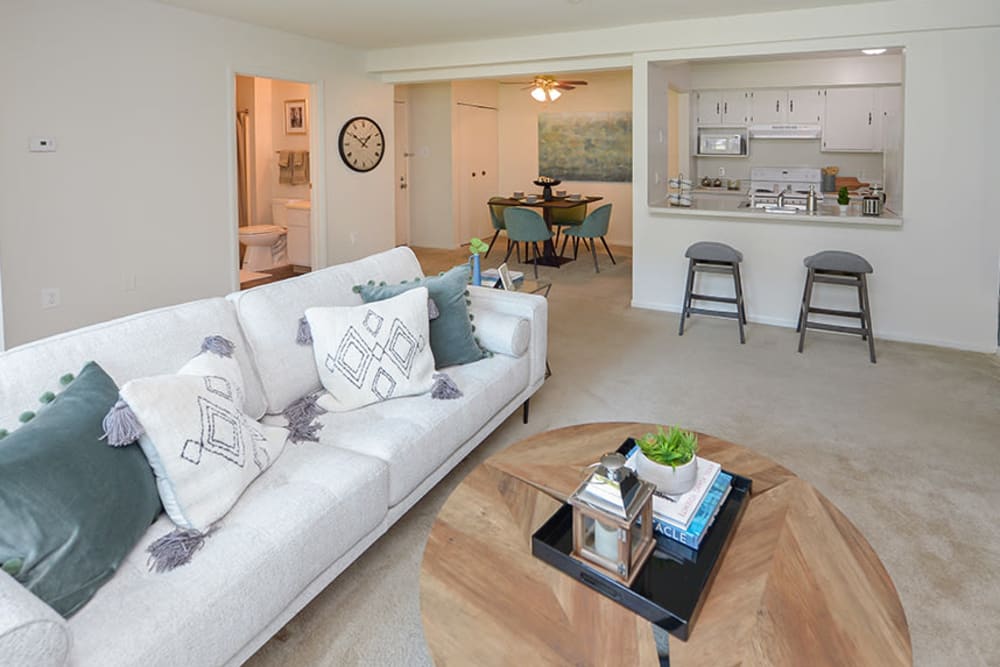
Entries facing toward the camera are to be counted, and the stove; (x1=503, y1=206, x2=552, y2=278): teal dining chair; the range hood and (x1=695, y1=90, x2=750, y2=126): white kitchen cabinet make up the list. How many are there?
3

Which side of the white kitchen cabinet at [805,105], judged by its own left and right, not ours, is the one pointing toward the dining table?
right

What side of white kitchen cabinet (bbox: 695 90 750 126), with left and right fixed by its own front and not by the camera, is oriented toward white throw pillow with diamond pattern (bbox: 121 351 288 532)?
front

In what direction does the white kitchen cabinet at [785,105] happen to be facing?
toward the camera

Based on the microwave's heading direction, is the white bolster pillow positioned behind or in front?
in front

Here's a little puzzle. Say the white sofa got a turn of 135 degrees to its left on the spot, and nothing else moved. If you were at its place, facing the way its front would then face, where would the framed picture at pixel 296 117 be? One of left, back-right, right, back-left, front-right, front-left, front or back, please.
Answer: front

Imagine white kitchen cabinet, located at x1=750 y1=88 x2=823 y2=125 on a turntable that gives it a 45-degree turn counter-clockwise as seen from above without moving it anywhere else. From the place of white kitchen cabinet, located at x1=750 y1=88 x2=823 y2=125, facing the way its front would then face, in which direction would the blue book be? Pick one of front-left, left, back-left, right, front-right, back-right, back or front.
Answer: front-right

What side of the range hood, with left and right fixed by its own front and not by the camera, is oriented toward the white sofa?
front

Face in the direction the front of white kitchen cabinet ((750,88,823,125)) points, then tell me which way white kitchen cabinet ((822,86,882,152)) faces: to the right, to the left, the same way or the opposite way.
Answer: the same way

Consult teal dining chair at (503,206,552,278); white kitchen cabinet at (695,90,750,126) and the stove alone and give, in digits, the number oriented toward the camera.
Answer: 2

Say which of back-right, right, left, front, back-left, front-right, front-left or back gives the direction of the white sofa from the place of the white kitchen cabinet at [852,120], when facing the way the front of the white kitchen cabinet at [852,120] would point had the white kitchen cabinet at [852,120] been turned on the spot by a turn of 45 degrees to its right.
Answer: front-left

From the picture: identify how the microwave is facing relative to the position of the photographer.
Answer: facing the viewer

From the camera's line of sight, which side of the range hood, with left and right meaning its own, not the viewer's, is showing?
front

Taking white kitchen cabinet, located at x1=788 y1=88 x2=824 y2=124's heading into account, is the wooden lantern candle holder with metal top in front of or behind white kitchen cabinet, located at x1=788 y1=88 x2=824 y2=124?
in front

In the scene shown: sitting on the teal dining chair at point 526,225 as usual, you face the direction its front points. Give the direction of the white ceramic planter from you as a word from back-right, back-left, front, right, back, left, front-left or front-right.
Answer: back-right

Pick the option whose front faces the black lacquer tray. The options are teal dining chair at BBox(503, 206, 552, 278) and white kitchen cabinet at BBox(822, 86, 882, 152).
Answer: the white kitchen cabinet

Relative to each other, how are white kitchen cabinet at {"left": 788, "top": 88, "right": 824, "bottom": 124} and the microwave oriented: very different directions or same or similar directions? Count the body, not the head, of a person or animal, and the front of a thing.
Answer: same or similar directions

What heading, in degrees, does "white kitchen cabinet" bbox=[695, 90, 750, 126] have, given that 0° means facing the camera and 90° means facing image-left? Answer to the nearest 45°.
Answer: approximately 0°
